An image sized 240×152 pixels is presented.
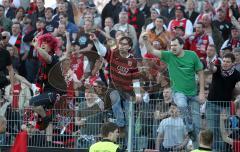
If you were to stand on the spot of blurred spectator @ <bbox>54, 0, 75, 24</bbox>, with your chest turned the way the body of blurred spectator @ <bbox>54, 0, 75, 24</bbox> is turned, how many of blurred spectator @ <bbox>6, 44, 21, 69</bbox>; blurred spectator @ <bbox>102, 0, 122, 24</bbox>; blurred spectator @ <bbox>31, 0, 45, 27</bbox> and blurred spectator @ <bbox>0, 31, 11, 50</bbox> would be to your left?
1

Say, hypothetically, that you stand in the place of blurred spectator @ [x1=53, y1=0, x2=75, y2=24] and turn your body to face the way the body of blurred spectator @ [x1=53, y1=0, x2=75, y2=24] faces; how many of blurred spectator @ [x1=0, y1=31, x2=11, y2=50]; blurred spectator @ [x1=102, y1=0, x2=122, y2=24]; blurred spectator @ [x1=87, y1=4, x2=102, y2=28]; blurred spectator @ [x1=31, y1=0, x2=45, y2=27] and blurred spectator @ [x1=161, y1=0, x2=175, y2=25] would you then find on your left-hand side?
3

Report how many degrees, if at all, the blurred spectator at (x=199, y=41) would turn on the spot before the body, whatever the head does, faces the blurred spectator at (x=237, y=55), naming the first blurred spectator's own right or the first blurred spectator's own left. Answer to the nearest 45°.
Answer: approximately 90° to the first blurred spectator's own left

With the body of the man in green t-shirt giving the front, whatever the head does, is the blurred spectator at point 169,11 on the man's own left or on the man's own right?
on the man's own right

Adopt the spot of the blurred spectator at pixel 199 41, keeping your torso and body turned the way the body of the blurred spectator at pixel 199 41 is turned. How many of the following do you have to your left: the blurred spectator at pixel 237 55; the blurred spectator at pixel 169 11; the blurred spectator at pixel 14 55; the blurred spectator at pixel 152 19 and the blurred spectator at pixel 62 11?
1

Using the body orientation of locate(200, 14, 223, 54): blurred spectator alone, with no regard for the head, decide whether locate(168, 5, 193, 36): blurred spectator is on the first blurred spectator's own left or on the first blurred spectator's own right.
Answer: on the first blurred spectator's own right

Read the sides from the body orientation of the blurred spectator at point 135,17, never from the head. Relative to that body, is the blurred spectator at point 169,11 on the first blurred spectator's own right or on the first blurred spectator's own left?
on the first blurred spectator's own left

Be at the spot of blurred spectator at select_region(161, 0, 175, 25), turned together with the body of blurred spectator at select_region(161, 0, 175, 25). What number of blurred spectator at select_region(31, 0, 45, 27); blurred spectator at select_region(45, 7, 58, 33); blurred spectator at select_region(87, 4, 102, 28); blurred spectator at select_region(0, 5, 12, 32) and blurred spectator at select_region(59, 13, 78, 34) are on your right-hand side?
5

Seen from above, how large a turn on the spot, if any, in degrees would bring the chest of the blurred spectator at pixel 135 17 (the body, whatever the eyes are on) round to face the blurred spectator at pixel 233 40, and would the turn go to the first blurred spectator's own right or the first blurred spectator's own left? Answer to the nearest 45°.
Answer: approximately 45° to the first blurred spectator's own left

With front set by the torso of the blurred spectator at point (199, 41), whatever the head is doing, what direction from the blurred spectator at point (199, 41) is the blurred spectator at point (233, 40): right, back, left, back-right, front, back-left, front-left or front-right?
back-left

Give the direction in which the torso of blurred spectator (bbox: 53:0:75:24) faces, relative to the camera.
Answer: toward the camera

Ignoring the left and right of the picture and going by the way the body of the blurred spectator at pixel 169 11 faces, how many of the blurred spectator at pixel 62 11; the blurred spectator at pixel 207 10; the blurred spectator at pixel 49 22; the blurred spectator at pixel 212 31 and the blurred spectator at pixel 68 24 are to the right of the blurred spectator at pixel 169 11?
3

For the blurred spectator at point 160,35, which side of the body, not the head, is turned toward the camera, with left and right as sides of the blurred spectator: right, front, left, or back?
front
